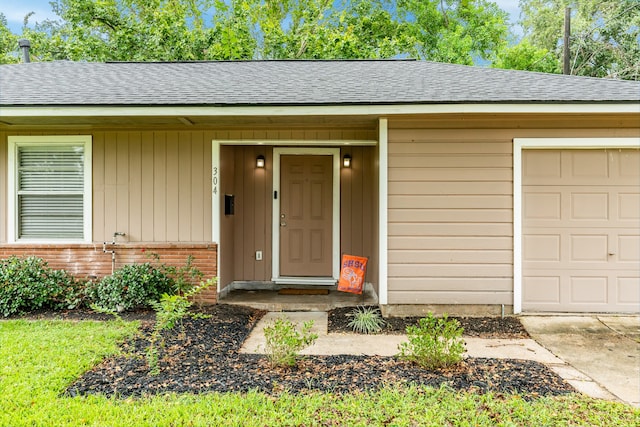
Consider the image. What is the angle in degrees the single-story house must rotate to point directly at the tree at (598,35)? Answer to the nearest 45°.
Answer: approximately 135° to its left

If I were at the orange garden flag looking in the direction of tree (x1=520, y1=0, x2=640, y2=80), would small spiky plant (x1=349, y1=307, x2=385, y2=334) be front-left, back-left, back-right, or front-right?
back-right

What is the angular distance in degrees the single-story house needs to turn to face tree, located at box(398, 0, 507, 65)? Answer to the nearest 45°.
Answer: approximately 180°

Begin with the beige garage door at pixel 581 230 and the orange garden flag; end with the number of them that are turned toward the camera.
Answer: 2

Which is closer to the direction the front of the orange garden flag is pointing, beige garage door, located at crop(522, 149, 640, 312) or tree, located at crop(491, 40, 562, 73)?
the beige garage door

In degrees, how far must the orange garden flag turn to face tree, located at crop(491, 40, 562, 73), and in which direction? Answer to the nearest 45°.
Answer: approximately 135° to its left

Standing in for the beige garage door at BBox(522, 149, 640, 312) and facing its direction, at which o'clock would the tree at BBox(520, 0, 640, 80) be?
The tree is roughly at 6 o'clock from the beige garage door.

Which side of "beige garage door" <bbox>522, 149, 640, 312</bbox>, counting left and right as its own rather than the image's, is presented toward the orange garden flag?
right

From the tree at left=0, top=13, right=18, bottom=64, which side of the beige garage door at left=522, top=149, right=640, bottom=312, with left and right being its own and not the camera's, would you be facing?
right

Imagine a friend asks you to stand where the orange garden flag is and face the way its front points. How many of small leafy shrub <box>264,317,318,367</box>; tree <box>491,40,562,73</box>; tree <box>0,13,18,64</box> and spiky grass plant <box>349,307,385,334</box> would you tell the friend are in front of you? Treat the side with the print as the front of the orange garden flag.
2

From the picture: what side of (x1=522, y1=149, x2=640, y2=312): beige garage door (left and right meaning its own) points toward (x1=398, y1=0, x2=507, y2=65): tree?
back

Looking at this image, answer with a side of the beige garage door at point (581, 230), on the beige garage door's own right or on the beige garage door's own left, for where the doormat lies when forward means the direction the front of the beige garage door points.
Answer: on the beige garage door's own right
